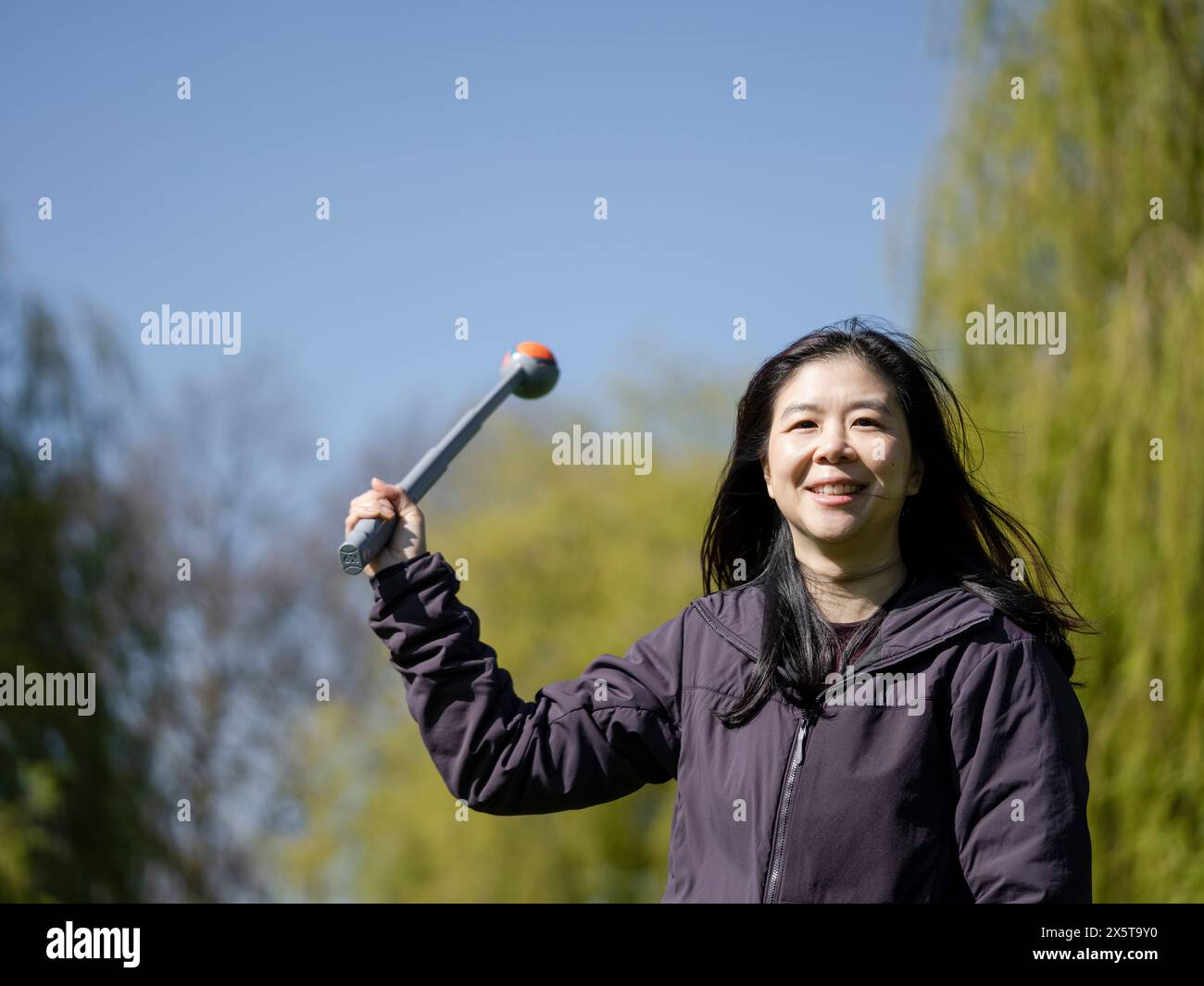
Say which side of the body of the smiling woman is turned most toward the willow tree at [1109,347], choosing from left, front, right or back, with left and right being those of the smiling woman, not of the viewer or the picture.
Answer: back

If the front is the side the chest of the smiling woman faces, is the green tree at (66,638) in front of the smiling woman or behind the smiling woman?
behind

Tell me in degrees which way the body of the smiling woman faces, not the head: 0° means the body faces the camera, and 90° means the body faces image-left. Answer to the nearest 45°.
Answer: approximately 0°
